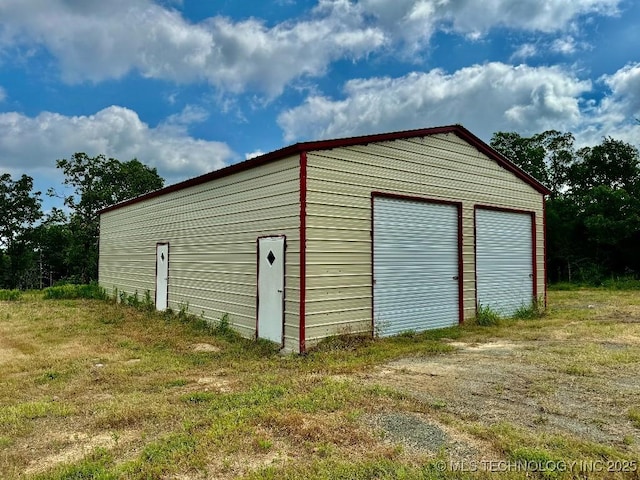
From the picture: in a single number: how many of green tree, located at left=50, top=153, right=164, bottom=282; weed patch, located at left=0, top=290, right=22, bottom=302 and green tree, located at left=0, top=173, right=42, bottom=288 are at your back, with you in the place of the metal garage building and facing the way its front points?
3

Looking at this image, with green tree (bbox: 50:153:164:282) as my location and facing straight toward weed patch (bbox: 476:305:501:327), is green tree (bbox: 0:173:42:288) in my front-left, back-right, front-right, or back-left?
back-right

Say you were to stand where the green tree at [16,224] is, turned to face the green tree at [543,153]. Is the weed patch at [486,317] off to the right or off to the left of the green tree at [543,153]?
right

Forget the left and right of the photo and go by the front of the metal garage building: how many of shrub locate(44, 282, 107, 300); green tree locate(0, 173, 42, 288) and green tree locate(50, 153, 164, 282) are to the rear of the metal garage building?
3

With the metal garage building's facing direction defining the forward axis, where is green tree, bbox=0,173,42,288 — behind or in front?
behind

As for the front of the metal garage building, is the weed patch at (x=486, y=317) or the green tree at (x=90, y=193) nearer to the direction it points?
the weed patch

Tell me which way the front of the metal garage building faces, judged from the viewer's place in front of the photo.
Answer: facing the viewer and to the right of the viewer

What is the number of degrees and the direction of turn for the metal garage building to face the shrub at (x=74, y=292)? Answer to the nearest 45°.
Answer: approximately 180°

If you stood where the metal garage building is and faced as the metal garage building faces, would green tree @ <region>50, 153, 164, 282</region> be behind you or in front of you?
behind

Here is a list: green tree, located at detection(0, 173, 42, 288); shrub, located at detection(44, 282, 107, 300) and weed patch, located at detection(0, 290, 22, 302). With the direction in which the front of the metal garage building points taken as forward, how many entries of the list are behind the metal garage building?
3

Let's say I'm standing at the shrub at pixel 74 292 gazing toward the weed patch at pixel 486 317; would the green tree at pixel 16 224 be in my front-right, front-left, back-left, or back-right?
back-left
